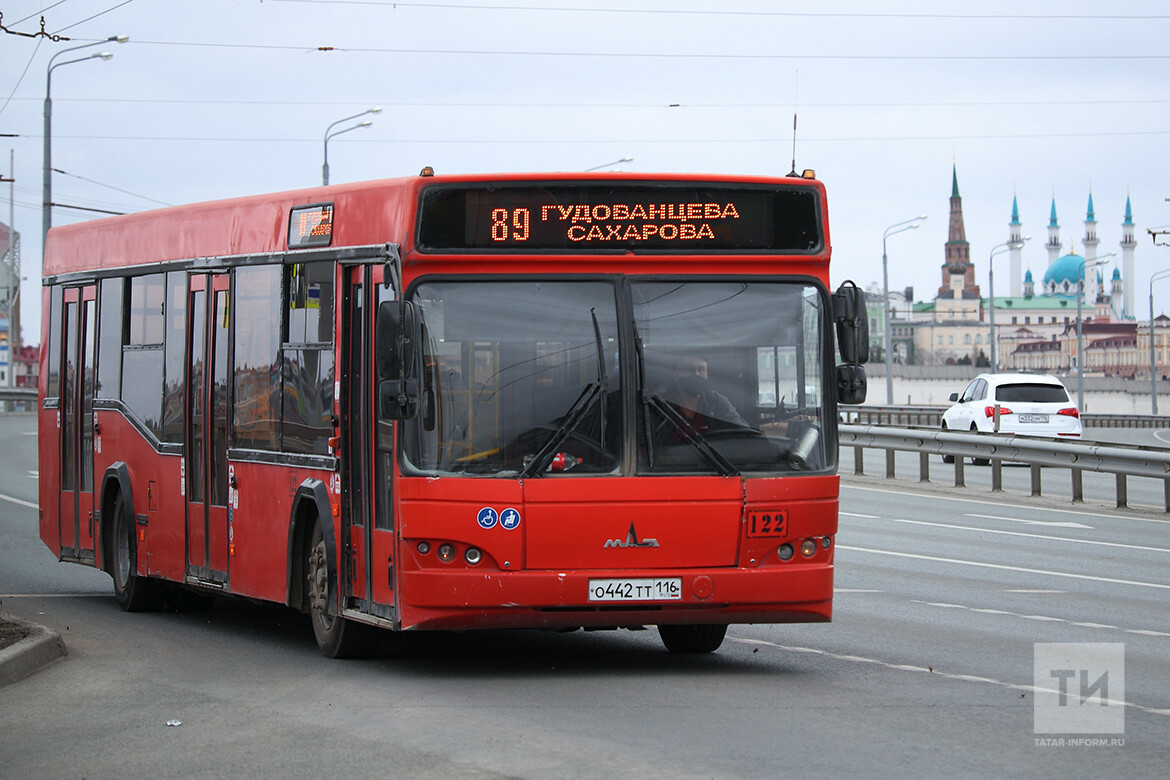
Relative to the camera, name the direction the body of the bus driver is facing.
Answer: toward the camera

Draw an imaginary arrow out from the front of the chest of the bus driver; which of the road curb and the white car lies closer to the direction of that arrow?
the road curb

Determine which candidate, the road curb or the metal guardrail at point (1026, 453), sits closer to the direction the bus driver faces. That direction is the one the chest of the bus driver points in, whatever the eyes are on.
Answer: the road curb

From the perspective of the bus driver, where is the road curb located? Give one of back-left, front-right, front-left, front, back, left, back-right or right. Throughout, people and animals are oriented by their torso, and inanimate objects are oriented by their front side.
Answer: right

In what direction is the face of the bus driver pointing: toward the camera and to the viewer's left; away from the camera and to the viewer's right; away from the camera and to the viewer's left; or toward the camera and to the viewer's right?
toward the camera and to the viewer's right

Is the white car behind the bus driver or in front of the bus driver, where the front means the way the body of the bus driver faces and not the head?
behind
